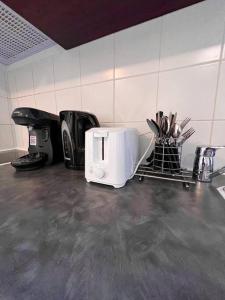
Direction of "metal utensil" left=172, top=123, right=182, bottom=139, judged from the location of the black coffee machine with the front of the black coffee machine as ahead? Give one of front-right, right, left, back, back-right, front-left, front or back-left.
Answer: left

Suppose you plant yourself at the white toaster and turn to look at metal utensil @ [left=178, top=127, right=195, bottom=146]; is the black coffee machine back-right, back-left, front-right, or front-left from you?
back-left

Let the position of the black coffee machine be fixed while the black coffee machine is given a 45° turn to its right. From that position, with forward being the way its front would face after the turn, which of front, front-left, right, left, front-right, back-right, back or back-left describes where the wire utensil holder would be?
back-left

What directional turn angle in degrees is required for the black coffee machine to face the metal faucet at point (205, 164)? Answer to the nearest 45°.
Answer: approximately 90° to its left

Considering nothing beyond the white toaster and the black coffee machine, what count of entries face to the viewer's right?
0
